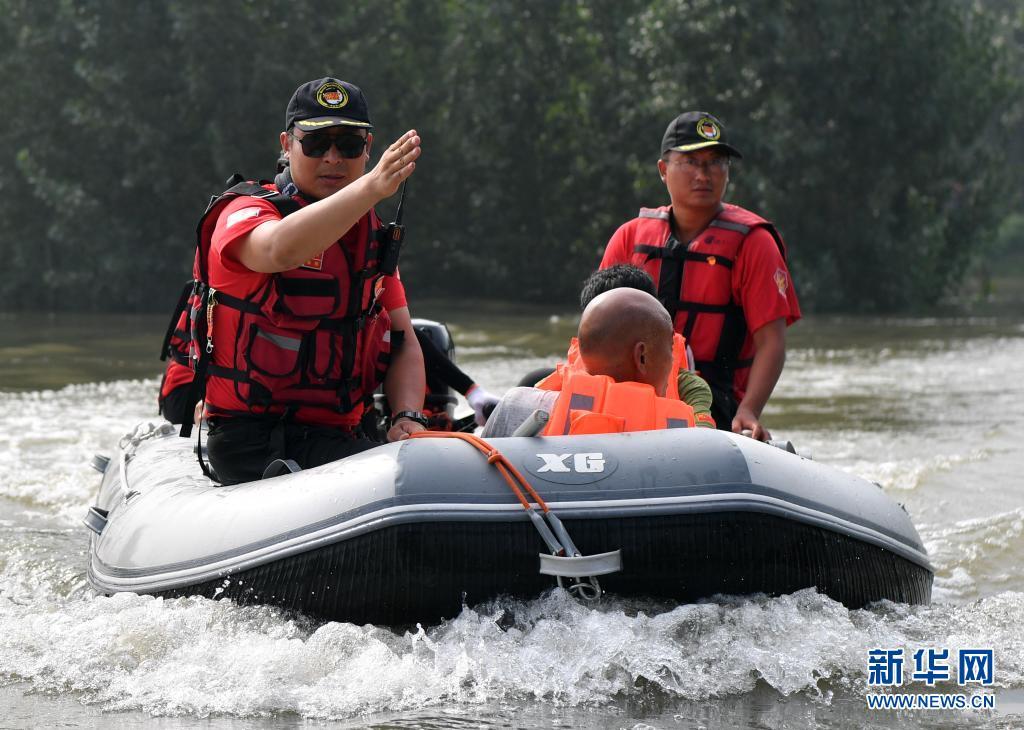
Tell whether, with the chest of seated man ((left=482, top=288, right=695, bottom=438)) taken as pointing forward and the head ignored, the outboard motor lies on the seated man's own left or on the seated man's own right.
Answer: on the seated man's own left

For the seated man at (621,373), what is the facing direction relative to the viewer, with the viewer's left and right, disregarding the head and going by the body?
facing away from the viewer and to the right of the viewer

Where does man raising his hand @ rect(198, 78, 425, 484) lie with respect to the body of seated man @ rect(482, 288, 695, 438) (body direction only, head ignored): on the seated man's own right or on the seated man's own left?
on the seated man's own left
